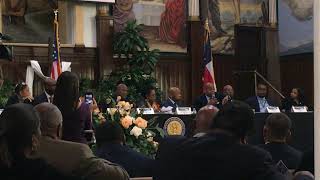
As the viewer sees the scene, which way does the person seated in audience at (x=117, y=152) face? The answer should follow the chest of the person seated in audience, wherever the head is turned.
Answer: away from the camera

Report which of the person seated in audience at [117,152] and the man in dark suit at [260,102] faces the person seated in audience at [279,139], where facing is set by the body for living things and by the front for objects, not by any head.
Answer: the man in dark suit

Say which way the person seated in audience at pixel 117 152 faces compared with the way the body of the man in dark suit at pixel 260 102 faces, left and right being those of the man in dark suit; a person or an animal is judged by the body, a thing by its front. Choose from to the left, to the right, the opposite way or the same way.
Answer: the opposite way

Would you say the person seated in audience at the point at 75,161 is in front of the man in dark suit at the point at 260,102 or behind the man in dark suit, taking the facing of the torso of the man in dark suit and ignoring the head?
in front

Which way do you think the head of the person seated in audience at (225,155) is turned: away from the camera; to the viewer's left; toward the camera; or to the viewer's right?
away from the camera

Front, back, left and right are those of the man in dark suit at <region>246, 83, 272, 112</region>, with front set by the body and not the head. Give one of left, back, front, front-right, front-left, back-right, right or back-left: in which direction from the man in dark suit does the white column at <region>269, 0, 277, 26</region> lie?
back

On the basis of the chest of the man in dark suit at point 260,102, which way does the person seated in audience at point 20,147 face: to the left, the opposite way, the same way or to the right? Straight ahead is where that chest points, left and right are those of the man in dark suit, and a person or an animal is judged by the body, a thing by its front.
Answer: the opposite way

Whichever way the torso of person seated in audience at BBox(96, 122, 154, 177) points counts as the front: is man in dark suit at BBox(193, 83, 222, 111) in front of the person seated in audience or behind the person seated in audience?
in front

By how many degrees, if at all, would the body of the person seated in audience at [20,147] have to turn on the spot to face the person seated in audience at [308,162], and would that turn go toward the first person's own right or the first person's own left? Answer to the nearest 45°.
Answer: approximately 45° to the first person's own right

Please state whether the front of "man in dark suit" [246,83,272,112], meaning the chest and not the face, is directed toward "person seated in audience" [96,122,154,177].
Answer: yes

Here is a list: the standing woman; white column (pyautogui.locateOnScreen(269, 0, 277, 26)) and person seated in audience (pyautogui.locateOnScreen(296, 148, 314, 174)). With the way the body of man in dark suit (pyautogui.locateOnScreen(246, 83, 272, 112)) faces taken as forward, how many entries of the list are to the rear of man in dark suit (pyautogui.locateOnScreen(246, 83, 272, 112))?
1

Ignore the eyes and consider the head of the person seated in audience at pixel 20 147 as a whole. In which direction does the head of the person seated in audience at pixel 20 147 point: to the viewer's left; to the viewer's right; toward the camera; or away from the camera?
away from the camera

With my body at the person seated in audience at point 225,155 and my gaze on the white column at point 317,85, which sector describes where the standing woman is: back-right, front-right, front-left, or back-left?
back-left

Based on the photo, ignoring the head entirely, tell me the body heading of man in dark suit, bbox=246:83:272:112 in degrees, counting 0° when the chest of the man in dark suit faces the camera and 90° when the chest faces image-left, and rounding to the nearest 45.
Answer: approximately 0°

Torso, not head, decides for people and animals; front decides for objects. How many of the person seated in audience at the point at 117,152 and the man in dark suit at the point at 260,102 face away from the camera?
1

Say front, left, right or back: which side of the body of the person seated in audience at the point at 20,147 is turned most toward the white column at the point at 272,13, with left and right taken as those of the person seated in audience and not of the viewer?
front

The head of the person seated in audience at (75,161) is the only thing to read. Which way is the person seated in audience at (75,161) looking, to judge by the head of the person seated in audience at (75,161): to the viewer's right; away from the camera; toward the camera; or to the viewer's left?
away from the camera
